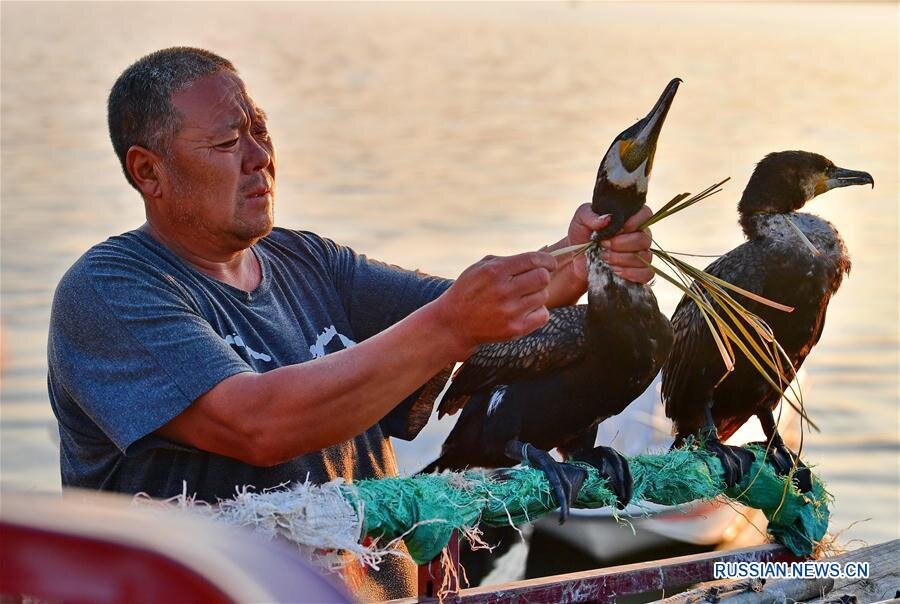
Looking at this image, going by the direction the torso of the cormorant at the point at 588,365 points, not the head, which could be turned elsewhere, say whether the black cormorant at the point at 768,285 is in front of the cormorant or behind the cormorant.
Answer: in front

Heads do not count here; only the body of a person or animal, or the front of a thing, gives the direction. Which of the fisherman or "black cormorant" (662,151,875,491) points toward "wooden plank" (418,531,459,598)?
the fisherman

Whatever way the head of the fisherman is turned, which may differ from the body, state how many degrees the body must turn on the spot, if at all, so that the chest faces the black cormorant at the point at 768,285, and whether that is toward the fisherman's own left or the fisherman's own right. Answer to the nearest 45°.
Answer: approximately 45° to the fisherman's own left

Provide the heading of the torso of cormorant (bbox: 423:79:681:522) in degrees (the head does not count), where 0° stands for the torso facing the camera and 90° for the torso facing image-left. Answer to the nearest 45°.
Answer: approximately 270°

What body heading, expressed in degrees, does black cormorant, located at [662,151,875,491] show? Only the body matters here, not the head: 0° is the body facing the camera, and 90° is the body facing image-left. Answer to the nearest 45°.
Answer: approximately 270°
